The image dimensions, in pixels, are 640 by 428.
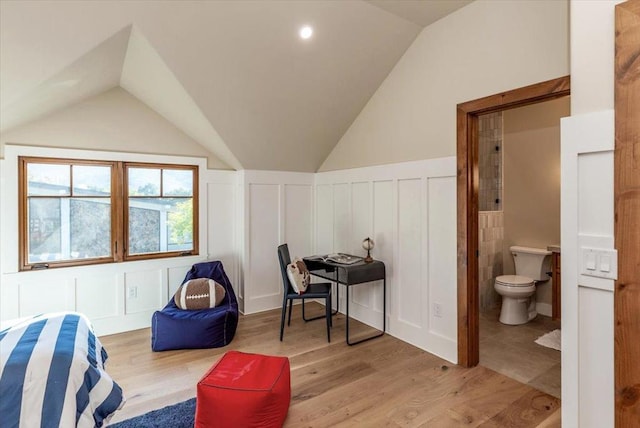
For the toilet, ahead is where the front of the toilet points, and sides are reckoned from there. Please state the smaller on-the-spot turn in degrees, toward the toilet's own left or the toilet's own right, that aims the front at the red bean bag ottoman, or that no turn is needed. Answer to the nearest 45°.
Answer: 0° — it already faces it

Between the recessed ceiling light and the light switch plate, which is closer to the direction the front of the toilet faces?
the recessed ceiling light

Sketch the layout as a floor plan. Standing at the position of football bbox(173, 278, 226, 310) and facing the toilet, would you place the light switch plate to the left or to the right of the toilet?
right

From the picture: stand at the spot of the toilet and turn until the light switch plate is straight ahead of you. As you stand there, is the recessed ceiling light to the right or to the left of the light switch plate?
right

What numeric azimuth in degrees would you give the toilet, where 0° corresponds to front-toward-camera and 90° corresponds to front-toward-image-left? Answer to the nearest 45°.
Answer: approximately 45°

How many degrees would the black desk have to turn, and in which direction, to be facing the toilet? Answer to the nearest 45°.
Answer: approximately 135° to its left

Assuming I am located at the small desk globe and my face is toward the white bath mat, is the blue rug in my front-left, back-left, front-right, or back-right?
back-right
